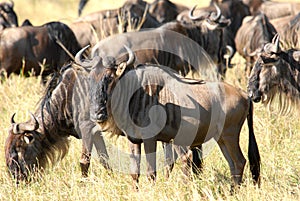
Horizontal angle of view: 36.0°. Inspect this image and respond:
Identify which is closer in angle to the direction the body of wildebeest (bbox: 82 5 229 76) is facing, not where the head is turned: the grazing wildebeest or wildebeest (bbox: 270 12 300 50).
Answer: the wildebeest

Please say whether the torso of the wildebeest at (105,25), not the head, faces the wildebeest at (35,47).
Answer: no

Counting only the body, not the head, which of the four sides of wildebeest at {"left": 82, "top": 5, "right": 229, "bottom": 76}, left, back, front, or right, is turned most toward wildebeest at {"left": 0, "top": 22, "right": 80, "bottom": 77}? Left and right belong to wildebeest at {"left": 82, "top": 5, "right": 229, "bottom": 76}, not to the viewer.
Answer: back

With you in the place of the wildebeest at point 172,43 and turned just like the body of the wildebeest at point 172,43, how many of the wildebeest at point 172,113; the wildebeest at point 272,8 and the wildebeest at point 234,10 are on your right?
1

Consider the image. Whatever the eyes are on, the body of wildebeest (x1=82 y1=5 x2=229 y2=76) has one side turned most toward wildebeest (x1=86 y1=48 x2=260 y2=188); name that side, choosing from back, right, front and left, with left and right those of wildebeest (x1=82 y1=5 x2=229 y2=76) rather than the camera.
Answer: right

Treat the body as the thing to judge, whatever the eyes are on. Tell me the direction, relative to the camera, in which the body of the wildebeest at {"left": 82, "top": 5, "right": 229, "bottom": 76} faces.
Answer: to the viewer's right

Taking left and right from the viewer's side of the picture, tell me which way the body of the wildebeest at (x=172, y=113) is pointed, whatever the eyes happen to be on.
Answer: facing to the left of the viewer
